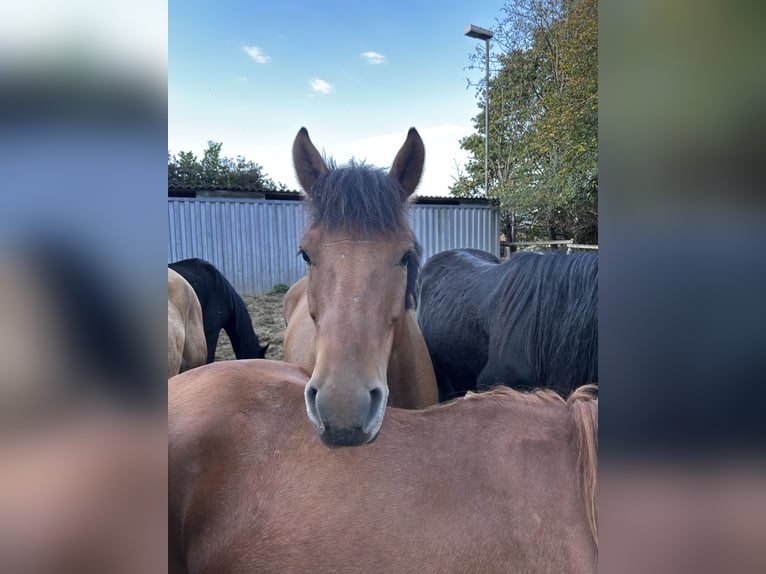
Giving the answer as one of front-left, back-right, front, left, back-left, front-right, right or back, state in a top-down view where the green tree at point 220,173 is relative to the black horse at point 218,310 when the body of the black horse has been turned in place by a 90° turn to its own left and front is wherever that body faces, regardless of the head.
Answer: front

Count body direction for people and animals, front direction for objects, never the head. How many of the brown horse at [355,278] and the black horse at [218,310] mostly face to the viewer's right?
1

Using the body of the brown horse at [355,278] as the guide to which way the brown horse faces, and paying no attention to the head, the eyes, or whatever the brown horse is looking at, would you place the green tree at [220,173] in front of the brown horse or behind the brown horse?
behind

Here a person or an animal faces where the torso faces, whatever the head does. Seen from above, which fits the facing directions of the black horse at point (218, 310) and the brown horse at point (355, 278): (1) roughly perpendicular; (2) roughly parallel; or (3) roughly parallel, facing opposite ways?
roughly perpendicular

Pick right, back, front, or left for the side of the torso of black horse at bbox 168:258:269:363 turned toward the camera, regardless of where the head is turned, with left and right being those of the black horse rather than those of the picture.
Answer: right

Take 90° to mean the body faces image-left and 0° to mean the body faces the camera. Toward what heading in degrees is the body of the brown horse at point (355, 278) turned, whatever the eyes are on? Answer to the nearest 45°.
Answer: approximately 0°
